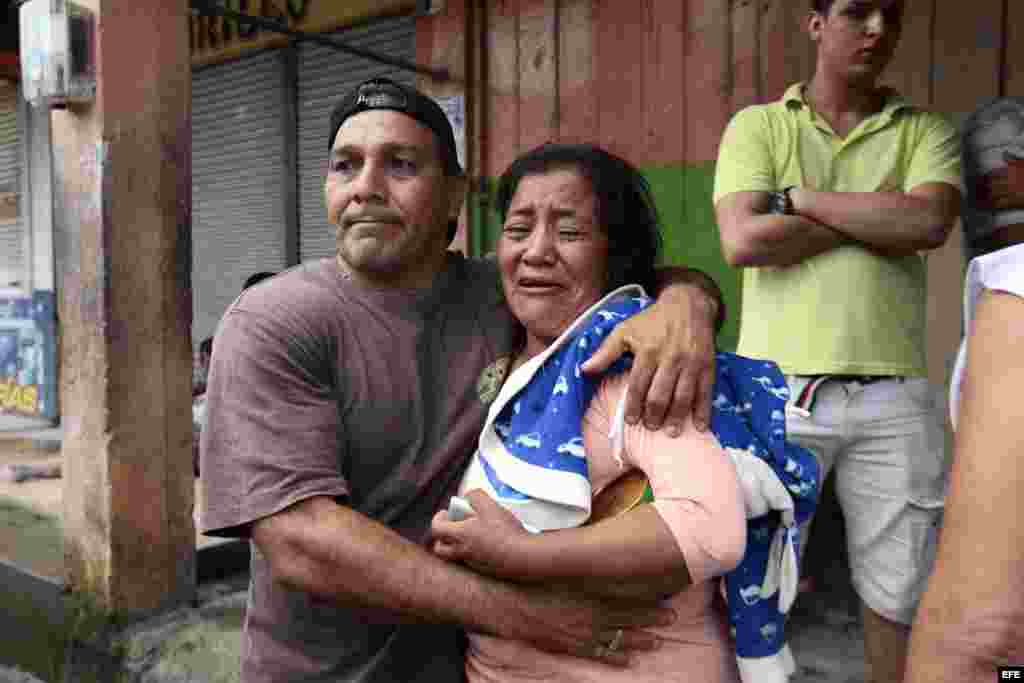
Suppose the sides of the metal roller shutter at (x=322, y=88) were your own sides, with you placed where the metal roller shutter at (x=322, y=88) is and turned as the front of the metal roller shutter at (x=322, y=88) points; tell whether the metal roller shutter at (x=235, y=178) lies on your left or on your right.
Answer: on your right

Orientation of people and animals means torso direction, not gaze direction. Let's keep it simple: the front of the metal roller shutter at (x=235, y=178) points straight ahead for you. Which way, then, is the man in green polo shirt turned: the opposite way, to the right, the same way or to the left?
the same way

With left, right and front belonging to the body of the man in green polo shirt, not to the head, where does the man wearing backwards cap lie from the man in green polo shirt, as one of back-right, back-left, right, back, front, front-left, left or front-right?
front-right

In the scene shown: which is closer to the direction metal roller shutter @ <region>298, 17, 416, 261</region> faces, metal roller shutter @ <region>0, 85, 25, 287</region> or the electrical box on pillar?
the electrical box on pillar

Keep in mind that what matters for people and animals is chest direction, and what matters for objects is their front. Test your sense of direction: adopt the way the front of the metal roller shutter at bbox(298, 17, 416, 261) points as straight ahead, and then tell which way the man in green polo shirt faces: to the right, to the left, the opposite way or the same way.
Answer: the same way

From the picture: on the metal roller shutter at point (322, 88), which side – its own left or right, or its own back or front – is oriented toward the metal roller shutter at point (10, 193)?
right

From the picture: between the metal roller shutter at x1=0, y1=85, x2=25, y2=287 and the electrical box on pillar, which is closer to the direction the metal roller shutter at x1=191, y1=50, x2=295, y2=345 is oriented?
the electrical box on pillar

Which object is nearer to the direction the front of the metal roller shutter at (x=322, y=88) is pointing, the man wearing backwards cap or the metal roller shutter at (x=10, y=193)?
the man wearing backwards cap

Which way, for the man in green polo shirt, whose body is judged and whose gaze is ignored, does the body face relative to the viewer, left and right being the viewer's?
facing the viewer

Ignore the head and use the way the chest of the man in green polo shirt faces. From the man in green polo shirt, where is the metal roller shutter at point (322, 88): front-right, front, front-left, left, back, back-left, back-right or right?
back-right

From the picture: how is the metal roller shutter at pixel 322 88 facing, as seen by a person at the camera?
facing the viewer and to the left of the viewer

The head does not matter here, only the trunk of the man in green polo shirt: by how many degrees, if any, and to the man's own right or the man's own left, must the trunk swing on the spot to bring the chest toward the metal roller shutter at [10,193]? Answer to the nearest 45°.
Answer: approximately 135° to the man's own right

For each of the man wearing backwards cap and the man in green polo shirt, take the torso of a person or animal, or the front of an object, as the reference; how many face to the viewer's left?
0

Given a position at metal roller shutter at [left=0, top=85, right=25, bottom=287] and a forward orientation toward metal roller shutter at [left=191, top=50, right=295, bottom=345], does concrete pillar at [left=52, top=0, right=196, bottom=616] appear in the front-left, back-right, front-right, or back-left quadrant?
front-right

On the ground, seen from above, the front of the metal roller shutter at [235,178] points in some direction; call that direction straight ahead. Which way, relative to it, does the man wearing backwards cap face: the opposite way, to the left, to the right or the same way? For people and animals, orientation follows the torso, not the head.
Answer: to the left

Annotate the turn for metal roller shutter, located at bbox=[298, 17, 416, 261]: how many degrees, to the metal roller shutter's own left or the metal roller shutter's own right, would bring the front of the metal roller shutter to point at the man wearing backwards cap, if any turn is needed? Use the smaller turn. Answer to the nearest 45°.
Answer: approximately 45° to the metal roller shutter's own left

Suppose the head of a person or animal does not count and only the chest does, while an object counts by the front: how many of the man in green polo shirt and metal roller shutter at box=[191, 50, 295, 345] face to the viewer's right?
0

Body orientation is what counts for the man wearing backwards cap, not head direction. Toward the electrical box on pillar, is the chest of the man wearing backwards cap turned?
no

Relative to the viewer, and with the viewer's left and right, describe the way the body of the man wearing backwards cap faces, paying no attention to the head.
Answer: facing the viewer and to the right of the viewer
